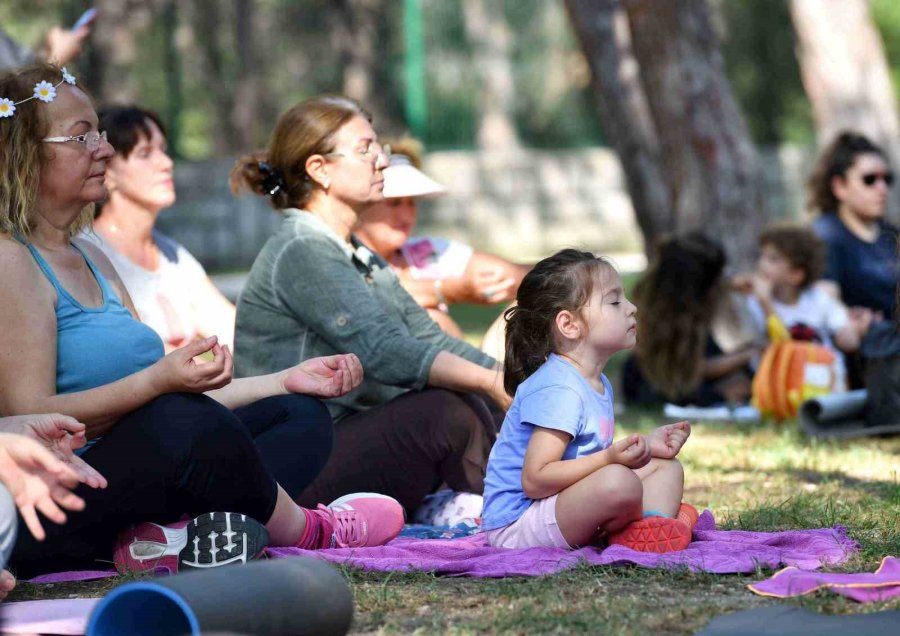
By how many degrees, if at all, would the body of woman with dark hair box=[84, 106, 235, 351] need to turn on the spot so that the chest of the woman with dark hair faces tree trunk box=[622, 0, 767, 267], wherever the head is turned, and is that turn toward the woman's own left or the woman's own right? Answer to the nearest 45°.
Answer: approximately 90° to the woman's own left

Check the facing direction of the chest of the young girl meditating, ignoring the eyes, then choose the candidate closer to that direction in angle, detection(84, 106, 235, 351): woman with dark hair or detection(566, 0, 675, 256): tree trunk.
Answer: the tree trunk

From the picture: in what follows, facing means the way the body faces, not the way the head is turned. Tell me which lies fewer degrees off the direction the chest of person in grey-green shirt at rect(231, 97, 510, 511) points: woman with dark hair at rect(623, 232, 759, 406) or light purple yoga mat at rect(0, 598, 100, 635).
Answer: the woman with dark hair

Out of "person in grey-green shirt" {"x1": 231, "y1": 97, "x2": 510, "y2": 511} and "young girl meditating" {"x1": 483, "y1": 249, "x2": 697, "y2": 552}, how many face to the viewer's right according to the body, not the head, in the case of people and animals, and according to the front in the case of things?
2

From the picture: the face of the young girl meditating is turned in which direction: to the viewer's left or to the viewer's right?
to the viewer's right

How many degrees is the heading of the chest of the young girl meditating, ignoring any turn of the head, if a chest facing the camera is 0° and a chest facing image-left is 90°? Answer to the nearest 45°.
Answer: approximately 270°

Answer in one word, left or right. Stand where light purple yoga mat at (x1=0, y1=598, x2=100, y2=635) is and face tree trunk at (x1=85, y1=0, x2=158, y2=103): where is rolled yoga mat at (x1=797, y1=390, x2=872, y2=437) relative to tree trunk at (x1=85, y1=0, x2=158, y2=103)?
right

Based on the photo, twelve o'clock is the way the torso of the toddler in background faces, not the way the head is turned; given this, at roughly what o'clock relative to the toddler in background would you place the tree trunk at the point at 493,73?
The tree trunk is roughly at 4 o'clock from the toddler in background.

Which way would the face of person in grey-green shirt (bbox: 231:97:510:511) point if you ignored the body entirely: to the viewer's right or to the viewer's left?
to the viewer's right

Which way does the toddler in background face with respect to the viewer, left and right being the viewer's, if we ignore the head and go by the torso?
facing the viewer and to the left of the viewer

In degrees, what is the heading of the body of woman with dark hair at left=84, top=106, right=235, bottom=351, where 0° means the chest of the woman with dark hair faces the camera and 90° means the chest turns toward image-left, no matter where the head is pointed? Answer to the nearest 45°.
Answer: approximately 315°

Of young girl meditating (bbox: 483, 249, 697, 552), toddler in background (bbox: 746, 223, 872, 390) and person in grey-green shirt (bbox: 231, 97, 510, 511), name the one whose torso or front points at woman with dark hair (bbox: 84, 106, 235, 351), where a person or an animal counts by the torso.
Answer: the toddler in background

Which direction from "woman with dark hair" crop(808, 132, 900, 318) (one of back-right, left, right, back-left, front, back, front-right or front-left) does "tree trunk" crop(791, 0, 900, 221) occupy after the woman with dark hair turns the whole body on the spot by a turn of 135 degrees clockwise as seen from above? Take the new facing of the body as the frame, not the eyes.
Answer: right

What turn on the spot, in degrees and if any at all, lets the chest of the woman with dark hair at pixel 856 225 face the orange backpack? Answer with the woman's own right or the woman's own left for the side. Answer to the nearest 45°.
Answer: approximately 45° to the woman's own right

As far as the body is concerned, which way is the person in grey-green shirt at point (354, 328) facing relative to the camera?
to the viewer's right

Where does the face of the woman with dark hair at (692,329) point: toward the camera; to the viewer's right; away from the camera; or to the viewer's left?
away from the camera

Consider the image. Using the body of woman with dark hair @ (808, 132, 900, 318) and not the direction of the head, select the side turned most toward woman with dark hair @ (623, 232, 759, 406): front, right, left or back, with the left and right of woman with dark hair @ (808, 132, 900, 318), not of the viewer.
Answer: right

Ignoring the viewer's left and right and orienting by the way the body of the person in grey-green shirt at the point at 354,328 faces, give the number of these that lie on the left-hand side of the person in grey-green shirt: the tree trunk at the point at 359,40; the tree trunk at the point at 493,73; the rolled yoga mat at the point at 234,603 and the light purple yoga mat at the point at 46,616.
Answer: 2
